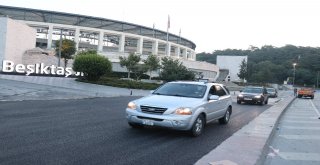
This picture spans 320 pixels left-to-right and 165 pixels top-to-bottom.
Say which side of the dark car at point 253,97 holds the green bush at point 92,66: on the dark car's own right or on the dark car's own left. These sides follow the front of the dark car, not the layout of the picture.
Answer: on the dark car's own right

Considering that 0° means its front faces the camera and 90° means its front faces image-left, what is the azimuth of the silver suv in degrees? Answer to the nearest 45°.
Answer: approximately 45°

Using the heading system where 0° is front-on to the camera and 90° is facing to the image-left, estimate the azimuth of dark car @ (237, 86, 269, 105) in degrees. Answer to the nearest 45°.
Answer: approximately 45°
